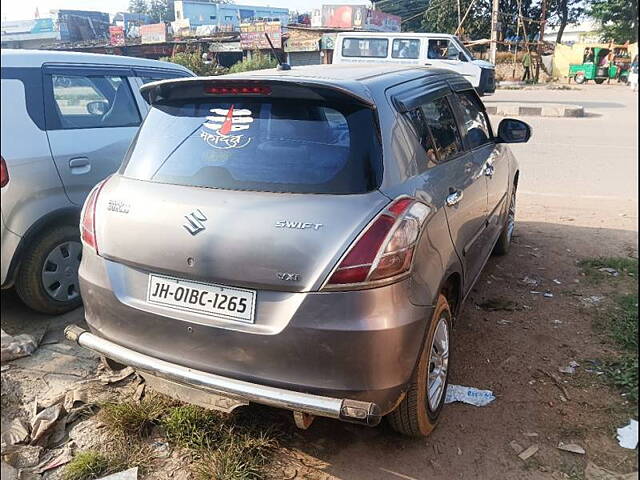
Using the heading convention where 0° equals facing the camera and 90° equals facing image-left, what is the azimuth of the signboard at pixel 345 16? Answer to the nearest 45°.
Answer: approximately 0°

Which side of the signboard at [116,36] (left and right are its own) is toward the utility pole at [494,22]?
left

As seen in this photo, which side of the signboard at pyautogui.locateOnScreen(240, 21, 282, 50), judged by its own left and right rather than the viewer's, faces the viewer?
front

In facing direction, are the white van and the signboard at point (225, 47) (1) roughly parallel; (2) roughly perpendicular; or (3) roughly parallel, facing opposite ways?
roughly perpendicular

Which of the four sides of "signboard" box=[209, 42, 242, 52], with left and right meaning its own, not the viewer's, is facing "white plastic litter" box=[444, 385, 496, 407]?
front

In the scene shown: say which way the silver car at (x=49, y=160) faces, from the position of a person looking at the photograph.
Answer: facing away from the viewer and to the right of the viewer

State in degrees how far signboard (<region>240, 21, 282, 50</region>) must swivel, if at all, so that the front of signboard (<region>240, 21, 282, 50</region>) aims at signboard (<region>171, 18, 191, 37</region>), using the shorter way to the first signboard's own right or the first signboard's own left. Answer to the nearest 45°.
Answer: approximately 45° to the first signboard's own right

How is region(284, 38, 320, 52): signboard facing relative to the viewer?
toward the camera

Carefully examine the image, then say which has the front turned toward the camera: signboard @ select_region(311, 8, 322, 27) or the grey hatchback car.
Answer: the signboard

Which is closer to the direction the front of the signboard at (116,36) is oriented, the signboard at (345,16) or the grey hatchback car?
the grey hatchback car

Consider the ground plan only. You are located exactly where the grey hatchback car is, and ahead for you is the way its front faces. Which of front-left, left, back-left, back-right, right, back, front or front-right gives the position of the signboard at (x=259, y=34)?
front-left

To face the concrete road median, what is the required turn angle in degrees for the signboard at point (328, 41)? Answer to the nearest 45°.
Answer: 0° — it already faces it

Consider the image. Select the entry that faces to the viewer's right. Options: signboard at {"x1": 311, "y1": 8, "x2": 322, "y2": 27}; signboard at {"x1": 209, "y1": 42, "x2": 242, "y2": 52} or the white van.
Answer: the white van

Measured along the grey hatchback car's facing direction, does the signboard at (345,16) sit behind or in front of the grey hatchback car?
in front

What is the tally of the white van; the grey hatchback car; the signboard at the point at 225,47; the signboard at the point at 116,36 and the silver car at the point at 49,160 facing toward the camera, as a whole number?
2
